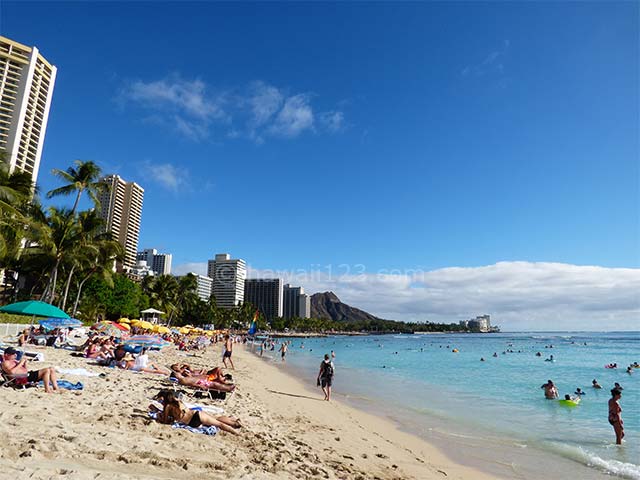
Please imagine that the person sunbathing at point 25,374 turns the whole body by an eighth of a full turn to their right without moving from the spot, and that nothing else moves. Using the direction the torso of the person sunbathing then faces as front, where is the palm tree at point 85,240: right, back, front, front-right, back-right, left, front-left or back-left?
back-left

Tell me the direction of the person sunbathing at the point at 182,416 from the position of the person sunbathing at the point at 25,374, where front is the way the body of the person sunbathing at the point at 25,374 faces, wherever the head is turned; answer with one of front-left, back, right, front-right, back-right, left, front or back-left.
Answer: front-right

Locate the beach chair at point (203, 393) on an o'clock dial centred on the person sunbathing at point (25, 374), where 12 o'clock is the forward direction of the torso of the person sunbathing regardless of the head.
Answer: The beach chair is roughly at 12 o'clock from the person sunbathing.

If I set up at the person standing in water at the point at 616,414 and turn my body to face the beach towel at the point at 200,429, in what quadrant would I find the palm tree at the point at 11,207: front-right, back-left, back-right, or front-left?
front-right

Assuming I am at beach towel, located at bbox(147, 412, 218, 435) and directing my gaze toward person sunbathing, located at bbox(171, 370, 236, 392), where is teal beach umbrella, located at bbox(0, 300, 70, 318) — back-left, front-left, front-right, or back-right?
front-left

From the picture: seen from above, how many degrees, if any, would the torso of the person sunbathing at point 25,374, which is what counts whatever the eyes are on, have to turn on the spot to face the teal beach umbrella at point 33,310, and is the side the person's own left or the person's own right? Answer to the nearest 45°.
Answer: approximately 90° to the person's own left

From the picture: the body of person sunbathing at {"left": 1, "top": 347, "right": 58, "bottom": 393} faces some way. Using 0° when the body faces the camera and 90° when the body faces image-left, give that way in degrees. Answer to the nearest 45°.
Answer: approximately 270°

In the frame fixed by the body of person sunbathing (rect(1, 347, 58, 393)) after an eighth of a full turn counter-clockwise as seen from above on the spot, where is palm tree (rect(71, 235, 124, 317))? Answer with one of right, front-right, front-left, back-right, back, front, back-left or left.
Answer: front-left

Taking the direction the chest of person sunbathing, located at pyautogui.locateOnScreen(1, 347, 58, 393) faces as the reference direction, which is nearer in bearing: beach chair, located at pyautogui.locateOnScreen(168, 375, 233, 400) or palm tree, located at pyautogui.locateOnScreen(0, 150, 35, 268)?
the beach chair

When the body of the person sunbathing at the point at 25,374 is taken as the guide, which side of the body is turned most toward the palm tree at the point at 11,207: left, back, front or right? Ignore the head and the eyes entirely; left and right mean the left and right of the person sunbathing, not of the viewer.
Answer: left

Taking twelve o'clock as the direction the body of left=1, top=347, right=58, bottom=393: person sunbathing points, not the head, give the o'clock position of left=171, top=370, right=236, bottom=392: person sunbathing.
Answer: left=171, top=370, right=236, bottom=392: person sunbathing is roughly at 12 o'clock from left=1, top=347, right=58, bottom=393: person sunbathing.

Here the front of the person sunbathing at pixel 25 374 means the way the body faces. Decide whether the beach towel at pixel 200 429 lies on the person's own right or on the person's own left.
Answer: on the person's own right

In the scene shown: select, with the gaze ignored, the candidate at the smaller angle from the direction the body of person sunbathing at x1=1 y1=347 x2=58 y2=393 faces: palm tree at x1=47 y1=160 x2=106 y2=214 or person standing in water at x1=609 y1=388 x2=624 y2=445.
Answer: the person standing in water

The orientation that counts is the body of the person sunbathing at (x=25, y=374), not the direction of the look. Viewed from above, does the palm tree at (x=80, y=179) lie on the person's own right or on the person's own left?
on the person's own left
